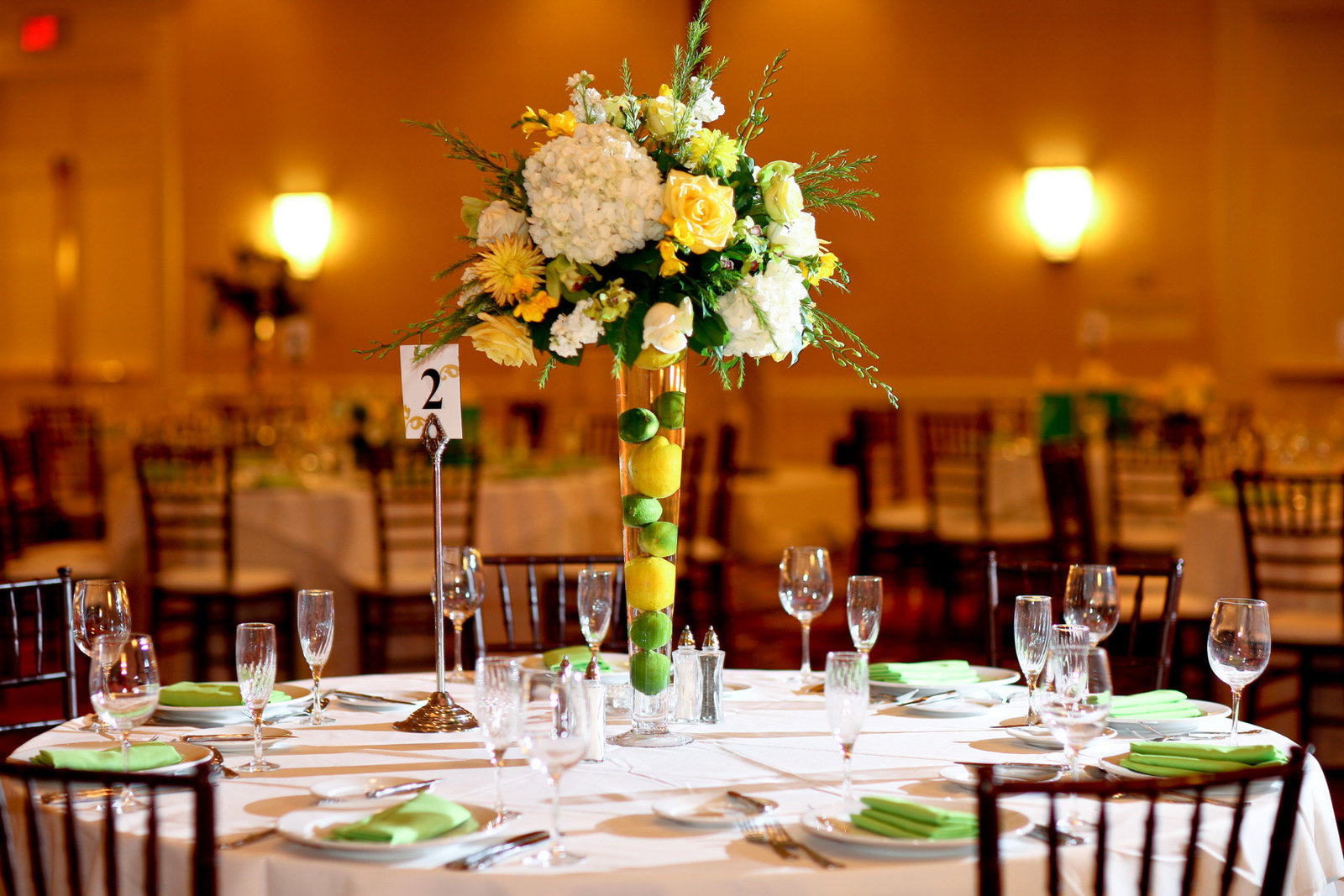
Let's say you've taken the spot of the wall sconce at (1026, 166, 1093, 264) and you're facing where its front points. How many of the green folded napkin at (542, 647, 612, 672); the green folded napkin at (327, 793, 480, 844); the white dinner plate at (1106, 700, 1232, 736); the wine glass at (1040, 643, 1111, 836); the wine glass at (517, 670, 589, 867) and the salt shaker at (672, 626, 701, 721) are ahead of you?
6

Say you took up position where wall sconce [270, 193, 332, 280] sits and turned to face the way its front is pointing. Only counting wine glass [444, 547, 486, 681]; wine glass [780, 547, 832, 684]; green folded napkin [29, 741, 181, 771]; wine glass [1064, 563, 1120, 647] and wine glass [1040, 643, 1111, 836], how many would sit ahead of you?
5

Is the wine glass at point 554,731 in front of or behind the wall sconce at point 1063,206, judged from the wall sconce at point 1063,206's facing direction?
in front

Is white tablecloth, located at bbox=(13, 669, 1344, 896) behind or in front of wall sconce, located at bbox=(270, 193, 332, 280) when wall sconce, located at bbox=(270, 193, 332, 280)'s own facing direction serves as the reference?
in front

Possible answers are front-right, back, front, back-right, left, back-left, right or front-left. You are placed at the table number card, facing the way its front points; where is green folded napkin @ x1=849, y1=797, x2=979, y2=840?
front-left

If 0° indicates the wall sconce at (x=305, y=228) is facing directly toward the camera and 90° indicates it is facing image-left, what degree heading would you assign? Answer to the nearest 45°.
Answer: approximately 0°

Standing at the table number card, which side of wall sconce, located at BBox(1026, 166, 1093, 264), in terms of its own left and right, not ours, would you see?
front

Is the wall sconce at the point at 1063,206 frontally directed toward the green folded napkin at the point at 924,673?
yes

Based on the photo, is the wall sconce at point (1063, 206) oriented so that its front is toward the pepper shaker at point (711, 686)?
yes

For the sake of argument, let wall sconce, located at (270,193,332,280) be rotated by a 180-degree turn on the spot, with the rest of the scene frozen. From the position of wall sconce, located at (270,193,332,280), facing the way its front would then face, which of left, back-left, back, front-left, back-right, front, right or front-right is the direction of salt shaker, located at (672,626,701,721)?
back

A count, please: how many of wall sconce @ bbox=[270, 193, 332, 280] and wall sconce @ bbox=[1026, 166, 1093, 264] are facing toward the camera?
2

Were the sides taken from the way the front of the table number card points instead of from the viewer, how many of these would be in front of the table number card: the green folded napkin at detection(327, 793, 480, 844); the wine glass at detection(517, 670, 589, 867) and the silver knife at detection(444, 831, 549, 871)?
3
